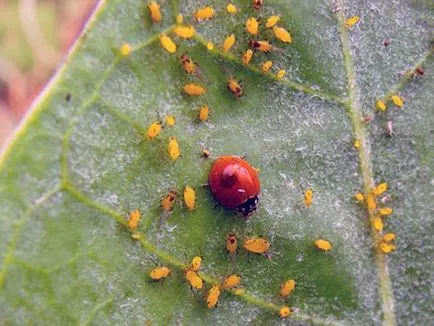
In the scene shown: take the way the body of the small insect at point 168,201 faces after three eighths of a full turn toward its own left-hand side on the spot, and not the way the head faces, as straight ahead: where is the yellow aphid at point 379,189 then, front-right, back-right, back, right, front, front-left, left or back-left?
back

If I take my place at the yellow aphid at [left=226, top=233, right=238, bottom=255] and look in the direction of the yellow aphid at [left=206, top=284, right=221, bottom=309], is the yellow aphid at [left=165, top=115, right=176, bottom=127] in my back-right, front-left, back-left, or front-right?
back-right

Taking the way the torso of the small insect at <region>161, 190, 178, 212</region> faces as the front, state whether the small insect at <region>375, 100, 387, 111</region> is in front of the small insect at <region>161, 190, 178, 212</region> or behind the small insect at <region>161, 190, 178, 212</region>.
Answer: in front

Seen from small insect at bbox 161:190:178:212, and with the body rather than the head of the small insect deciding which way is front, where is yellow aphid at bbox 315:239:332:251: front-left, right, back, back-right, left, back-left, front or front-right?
front-right

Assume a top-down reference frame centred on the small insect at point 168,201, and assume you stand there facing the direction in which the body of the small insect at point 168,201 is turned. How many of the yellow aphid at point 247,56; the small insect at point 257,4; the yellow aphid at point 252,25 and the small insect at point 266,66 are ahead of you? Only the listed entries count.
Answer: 4

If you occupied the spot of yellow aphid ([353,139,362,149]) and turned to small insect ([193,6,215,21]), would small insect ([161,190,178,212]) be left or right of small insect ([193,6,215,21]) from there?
left

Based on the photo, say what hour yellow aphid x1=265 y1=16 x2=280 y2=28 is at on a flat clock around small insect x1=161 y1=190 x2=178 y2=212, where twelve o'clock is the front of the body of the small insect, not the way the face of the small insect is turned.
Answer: The yellow aphid is roughly at 12 o'clock from the small insect.

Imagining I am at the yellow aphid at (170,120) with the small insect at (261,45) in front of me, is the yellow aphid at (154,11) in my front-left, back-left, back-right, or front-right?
front-left

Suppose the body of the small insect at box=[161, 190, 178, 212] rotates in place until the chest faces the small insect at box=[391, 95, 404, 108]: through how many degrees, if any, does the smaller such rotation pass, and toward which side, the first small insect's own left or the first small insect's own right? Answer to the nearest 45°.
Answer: approximately 45° to the first small insect's own right

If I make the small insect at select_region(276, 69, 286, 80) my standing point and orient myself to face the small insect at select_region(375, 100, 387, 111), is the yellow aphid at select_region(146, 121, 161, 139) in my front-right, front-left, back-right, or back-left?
back-right

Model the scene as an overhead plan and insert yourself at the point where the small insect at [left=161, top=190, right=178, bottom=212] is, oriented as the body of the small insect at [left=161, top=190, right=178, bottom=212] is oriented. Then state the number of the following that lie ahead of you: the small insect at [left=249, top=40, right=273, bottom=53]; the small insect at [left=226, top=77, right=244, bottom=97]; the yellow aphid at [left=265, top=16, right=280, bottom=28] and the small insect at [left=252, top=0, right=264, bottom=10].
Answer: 4

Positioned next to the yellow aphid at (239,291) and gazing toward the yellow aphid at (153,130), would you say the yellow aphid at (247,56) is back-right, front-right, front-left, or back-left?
front-right

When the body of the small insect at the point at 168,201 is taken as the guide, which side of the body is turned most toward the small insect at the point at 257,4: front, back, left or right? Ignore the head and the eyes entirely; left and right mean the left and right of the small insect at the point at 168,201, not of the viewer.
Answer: front

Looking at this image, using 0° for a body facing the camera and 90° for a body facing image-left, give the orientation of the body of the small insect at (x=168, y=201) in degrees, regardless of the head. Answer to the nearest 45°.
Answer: approximately 225°

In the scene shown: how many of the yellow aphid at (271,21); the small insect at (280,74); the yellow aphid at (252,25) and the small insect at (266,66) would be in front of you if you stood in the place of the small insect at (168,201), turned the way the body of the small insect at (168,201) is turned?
4

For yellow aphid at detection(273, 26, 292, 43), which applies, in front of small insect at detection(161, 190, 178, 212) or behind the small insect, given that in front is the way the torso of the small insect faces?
in front
